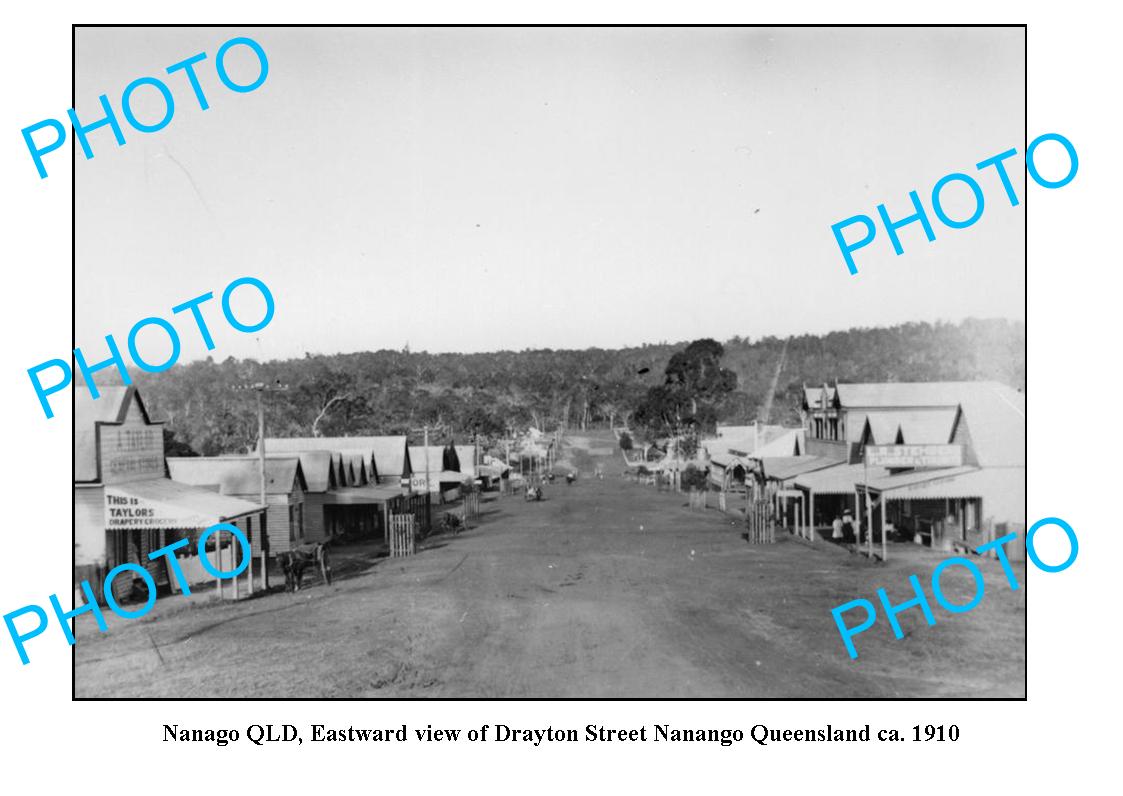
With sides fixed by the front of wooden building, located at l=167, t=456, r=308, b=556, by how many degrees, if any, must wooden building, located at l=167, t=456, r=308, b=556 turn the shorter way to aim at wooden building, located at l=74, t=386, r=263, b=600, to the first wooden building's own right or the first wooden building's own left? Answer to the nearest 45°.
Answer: approximately 90° to the first wooden building's own right

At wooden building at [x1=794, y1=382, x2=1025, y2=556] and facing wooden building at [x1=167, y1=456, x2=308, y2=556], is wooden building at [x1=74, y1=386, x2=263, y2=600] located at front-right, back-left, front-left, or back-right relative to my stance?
front-left

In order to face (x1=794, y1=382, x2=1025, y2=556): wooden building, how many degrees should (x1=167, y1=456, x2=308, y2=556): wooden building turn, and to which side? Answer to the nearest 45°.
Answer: approximately 45° to its right

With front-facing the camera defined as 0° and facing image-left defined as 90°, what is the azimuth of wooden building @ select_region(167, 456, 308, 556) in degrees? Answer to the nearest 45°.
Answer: approximately 270°
